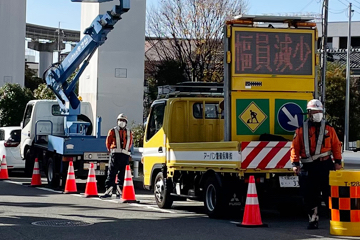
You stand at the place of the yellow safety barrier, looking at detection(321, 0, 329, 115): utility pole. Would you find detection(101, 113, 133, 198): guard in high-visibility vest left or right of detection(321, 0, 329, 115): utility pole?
left

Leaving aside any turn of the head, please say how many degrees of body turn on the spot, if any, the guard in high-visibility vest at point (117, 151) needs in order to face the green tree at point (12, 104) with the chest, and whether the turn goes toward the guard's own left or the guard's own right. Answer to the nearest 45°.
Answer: approximately 180°

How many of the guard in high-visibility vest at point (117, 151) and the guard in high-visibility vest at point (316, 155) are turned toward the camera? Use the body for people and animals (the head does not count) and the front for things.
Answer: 2

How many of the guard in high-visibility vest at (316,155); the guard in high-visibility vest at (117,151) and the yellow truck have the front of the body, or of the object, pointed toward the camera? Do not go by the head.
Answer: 2

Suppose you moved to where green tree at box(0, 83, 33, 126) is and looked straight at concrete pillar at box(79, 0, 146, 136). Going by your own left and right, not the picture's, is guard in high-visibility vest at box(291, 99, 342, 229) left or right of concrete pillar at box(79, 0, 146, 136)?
right

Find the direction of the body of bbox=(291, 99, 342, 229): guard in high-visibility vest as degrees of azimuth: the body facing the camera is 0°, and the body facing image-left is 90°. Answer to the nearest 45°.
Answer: approximately 0°

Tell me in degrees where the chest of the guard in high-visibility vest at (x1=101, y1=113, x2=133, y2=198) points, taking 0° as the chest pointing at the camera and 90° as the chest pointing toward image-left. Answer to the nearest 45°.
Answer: approximately 0°

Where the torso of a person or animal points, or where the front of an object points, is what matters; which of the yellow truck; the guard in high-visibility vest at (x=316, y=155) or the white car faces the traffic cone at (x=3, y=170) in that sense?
the yellow truck

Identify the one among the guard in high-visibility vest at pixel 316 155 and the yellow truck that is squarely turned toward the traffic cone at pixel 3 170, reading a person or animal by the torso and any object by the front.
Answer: the yellow truck
